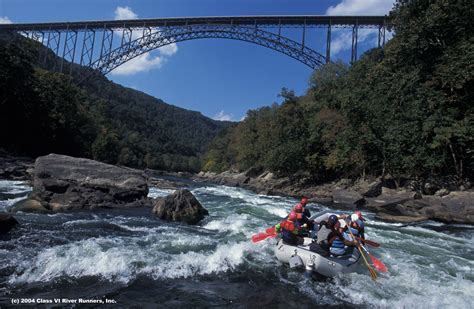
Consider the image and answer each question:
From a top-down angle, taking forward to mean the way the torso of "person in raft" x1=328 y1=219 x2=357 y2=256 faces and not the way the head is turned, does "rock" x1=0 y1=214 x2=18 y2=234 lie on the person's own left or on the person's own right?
on the person's own right

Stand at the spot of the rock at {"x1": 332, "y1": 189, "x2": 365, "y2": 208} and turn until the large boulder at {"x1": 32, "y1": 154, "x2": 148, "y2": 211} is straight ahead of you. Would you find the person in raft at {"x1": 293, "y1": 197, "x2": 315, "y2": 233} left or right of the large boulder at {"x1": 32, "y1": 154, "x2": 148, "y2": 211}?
left

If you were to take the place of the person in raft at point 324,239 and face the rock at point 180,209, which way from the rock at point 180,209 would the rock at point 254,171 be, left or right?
right

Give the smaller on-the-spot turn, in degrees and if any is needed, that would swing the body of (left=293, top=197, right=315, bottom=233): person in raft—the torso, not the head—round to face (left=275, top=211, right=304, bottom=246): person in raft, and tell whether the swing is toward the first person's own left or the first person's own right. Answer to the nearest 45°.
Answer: approximately 45° to the first person's own right
